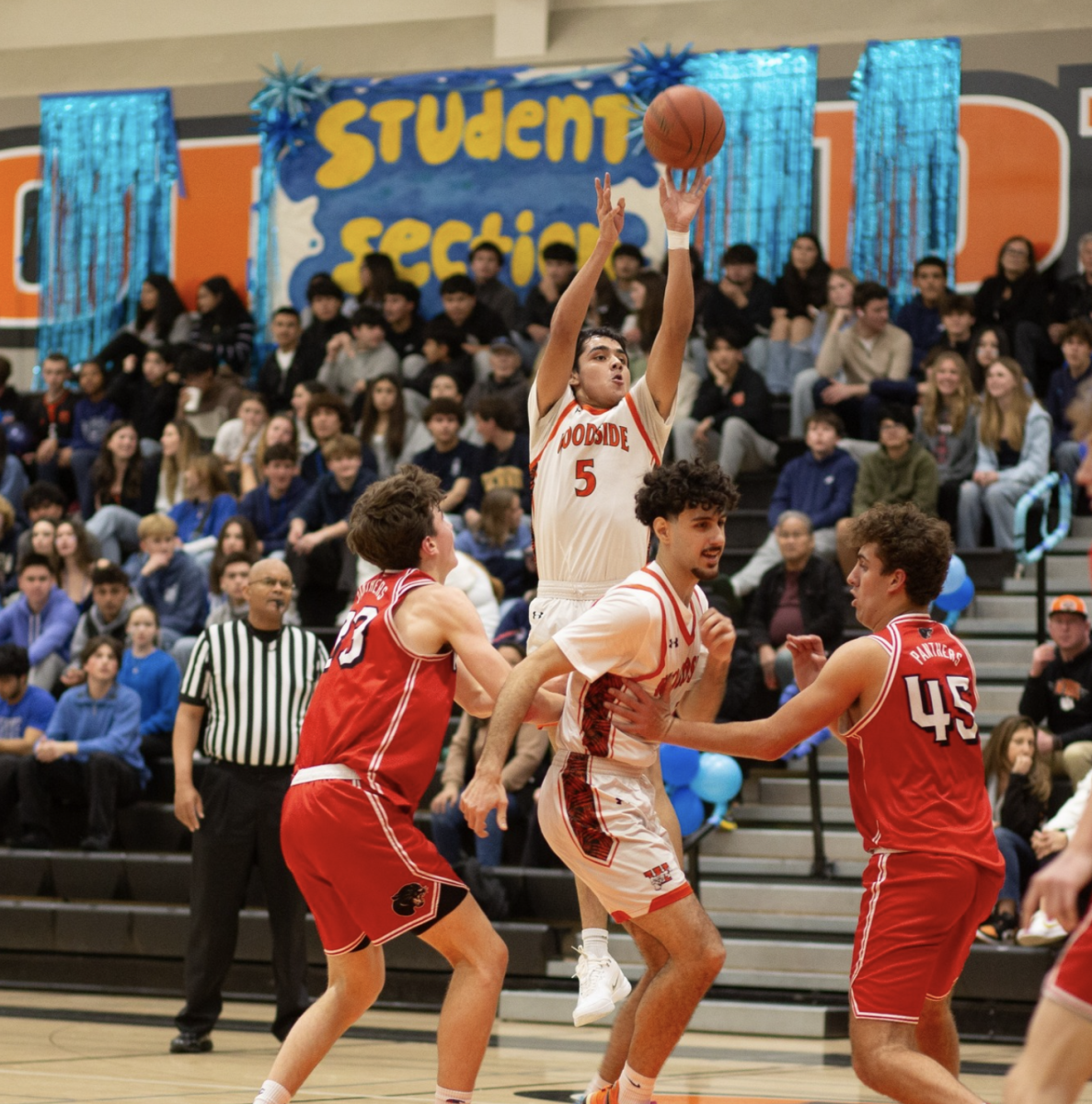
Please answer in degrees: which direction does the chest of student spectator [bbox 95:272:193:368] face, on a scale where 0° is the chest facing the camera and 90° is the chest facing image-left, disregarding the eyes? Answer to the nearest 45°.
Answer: approximately 45°

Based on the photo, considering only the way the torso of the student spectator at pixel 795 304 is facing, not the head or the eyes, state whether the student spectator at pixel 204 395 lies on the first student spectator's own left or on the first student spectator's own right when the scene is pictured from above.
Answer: on the first student spectator's own right

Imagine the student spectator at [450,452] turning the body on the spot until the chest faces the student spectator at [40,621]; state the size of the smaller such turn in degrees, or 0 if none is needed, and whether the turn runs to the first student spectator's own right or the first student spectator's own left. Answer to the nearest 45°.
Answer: approximately 90° to the first student spectator's own right

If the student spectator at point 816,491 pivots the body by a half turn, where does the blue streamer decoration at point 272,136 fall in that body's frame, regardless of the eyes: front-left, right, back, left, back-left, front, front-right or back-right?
left

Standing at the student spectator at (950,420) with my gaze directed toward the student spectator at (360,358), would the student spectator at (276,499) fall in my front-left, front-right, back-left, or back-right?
front-left

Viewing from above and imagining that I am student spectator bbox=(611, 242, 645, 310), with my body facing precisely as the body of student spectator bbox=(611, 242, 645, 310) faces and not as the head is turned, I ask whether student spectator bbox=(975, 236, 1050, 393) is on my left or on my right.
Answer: on my left

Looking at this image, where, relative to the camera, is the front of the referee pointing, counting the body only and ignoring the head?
toward the camera

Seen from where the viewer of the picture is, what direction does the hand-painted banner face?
facing the viewer

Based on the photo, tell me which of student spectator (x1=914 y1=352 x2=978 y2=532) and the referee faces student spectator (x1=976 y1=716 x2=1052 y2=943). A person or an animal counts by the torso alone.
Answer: student spectator (x1=914 y1=352 x2=978 y2=532)

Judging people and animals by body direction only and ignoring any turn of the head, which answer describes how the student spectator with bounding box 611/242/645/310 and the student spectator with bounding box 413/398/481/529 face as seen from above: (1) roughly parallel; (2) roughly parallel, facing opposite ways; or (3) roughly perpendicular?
roughly parallel

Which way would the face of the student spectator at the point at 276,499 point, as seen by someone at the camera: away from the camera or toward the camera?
toward the camera

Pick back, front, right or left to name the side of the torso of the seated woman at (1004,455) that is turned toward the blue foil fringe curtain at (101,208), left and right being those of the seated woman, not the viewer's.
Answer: right

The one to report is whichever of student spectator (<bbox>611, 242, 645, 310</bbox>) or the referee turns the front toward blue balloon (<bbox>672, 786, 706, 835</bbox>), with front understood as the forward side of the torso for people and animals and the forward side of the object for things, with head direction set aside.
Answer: the student spectator

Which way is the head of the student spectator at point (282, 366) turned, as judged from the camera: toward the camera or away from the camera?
toward the camera

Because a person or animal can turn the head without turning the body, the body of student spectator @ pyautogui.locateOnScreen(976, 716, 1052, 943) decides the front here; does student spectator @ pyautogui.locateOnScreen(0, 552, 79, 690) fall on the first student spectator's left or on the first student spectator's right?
on the first student spectator's right

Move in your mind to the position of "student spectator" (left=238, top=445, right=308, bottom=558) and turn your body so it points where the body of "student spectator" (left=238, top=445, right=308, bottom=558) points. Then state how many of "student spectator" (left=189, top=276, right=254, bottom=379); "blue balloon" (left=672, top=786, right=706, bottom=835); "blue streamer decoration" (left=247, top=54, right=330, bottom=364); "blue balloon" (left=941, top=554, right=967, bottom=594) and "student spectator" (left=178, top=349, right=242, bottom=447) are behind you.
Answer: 3

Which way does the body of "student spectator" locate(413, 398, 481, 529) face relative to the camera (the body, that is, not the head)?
toward the camera

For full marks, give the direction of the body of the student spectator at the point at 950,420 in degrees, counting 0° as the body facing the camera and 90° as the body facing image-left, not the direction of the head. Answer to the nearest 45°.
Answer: approximately 0°

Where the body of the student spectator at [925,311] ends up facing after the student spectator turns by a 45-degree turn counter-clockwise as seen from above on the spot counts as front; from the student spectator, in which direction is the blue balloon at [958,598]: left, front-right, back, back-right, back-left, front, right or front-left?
front-right

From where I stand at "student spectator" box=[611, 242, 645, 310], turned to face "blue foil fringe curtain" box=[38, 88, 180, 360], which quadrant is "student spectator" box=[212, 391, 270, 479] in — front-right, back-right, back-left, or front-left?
front-left
